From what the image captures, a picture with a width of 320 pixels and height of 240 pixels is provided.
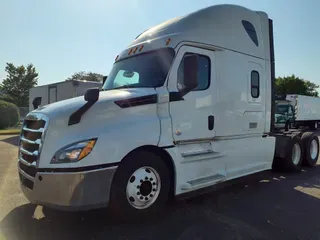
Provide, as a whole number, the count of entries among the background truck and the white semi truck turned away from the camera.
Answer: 0

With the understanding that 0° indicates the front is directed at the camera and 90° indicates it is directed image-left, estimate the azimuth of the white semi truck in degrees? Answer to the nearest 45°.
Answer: approximately 45°

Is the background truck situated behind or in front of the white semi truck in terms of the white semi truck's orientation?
behind

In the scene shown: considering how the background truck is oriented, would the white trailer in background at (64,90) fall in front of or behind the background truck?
in front

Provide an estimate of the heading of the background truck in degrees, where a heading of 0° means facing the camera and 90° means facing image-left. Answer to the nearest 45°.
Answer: approximately 45°

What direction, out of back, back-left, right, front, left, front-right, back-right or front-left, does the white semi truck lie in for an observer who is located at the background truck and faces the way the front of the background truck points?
front-left

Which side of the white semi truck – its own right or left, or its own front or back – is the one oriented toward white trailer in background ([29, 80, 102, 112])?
right
